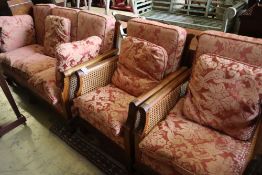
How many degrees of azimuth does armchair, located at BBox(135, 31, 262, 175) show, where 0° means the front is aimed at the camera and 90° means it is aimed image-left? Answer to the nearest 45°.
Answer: approximately 45°

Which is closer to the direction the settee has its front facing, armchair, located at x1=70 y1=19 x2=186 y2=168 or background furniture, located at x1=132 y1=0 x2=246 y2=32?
the armchair

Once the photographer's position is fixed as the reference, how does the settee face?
facing the viewer and to the left of the viewer

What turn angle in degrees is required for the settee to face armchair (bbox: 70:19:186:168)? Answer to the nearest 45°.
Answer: approximately 90° to its left

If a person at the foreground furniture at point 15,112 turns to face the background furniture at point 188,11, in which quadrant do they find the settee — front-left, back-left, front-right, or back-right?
front-left

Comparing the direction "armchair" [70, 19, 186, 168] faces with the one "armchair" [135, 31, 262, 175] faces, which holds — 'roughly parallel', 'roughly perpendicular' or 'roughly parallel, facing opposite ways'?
roughly parallel

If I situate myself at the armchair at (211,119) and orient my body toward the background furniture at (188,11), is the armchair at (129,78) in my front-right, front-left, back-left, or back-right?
front-left

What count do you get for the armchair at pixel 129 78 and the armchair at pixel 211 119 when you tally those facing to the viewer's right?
0

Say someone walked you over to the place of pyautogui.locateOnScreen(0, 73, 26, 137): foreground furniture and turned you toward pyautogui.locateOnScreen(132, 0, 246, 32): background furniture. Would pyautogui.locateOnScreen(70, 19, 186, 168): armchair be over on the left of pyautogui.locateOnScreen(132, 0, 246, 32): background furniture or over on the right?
right

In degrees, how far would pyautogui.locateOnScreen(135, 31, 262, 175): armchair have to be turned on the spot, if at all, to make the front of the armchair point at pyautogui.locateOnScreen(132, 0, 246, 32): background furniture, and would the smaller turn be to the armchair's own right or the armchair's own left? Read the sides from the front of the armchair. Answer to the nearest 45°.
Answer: approximately 135° to the armchair's own right

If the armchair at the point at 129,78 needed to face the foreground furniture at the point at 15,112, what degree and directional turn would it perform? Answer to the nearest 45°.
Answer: approximately 45° to its right

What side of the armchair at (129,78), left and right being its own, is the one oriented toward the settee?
right

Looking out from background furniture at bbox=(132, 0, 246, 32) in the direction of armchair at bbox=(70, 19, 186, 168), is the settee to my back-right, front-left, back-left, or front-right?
front-right
